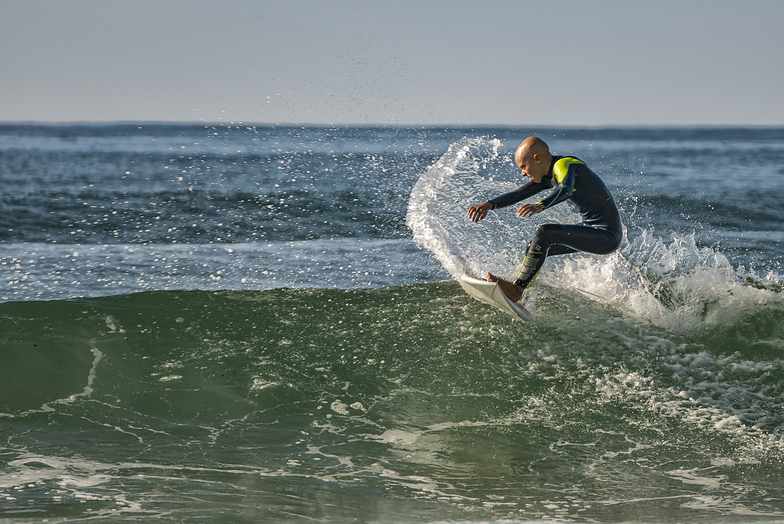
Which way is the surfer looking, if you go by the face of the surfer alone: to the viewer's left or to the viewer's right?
to the viewer's left

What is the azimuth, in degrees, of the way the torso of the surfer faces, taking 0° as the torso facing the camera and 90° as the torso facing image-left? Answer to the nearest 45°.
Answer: approximately 90°
